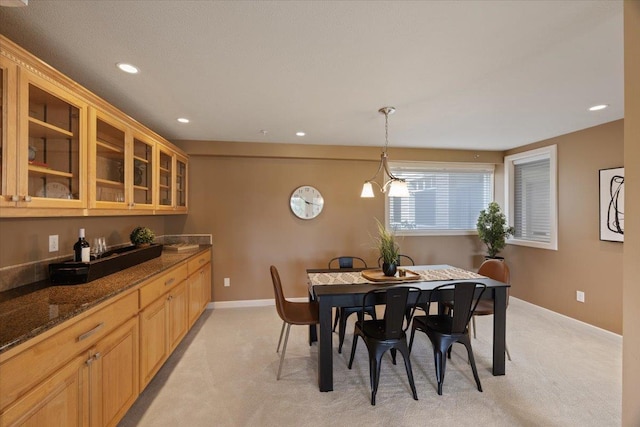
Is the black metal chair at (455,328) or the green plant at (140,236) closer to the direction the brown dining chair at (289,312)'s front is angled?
the black metal chair

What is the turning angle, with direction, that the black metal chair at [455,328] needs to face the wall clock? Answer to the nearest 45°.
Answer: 0° — it already faces it

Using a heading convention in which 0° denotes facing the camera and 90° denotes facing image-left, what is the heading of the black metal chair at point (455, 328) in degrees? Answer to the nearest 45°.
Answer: approximately 135°

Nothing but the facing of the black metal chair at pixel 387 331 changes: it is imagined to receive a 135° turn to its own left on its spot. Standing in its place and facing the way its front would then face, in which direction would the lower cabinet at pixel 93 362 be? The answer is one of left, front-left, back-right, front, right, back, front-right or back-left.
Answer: front-right

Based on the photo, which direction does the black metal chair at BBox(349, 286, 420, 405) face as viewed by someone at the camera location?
facing away from the viewer and to the left of the viewer

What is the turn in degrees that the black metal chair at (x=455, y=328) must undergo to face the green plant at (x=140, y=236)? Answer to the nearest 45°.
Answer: approximately 45° to its left

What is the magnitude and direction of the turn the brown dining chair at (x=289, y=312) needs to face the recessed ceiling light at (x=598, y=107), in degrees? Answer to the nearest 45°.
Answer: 0° — it already faces it

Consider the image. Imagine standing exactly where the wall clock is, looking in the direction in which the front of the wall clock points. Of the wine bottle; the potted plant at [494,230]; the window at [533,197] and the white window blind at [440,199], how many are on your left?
3

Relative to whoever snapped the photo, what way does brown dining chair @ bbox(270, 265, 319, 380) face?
facing to the right of the viewer

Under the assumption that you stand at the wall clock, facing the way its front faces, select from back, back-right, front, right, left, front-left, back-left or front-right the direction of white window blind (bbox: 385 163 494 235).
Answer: left

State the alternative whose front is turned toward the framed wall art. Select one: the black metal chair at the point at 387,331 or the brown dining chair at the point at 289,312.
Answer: the brown dining chair

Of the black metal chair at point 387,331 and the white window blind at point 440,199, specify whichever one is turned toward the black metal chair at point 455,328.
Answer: the white window blind

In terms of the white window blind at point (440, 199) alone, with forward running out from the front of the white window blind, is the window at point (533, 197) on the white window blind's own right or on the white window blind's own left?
on the white window blind's own left

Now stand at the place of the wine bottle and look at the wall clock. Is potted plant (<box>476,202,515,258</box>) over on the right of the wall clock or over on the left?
right

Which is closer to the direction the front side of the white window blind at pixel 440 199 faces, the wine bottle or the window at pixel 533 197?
the wine bottle

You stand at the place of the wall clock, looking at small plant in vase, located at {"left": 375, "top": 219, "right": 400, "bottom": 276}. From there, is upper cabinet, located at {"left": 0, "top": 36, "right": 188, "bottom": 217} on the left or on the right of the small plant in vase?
right
